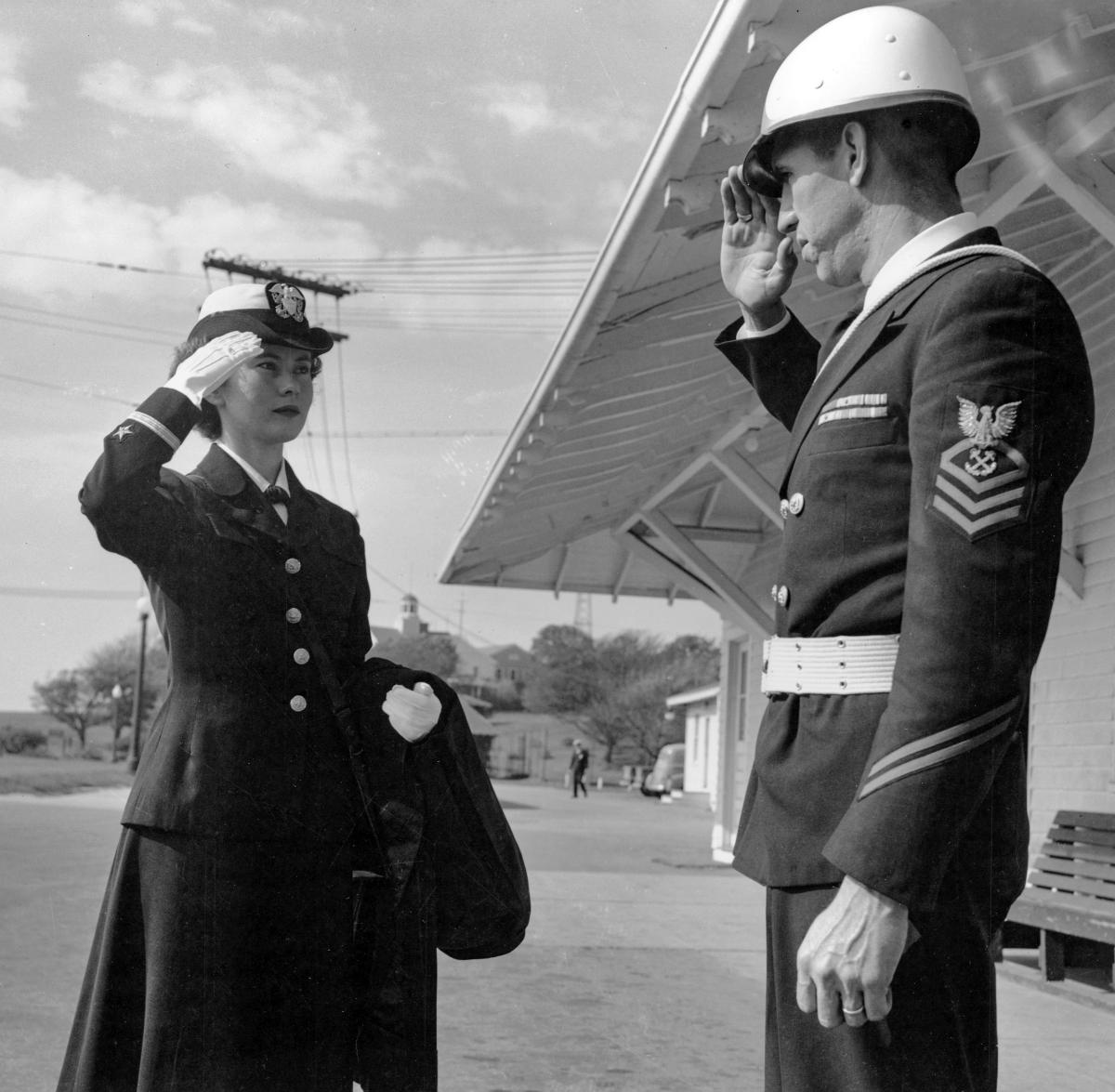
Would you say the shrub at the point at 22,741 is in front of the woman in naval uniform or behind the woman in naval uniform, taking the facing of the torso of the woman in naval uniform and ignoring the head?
behind

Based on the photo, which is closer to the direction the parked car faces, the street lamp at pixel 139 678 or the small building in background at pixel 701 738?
the street lamp

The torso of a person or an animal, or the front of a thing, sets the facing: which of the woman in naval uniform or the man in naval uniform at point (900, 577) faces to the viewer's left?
the man in naval uniform

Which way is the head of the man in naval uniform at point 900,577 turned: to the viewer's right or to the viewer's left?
to the viewer's left

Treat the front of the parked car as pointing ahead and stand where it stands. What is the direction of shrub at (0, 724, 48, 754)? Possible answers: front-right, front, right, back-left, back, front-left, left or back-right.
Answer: front-right

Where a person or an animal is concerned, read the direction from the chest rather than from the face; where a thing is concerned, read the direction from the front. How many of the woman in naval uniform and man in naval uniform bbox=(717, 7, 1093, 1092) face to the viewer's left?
1

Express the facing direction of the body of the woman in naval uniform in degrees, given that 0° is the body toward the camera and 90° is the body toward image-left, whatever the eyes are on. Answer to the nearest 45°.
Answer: approximately 315°

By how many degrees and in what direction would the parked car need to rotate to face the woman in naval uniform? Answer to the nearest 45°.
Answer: approximately 45° to its left

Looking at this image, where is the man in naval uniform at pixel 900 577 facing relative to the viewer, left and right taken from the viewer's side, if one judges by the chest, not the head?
facing to the left of the viewer

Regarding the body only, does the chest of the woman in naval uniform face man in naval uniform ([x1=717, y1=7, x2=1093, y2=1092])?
yes

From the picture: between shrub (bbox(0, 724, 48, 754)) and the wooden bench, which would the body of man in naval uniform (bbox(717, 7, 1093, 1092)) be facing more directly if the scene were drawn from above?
the shrub

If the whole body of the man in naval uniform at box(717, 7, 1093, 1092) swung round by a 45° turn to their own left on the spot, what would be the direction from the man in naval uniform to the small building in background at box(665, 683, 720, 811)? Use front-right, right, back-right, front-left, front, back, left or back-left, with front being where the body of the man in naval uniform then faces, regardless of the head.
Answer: back-right
